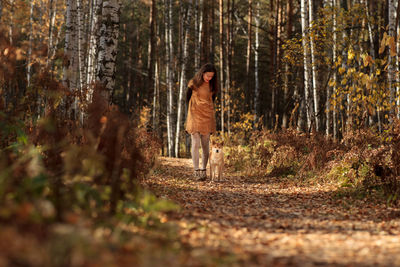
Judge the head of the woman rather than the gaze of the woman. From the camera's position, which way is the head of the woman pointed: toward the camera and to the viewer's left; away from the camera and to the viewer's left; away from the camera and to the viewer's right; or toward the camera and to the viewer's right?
toward the camera and to the viewer's right

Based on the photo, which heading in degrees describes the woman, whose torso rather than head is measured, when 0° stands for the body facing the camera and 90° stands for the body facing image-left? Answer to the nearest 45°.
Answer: approximately 0°
